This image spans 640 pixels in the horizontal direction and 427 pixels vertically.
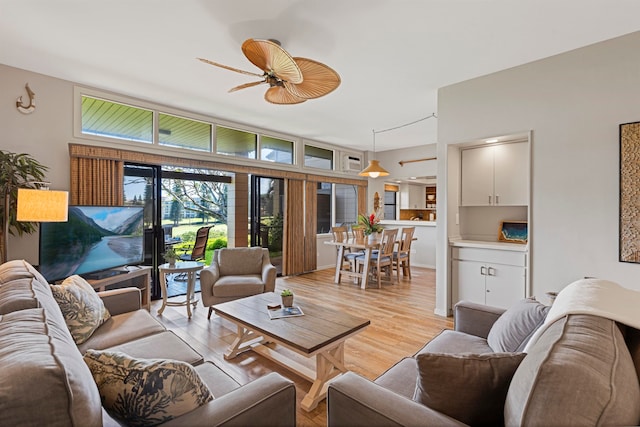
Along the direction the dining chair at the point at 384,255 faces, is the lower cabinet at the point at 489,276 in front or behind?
behind

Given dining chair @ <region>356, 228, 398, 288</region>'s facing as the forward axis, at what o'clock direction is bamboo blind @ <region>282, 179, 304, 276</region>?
The bamboo blind is roughly at 11 o'clock from the dining chair.

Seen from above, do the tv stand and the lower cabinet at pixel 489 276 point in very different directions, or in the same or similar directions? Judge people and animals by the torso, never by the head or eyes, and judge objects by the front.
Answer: very different directions

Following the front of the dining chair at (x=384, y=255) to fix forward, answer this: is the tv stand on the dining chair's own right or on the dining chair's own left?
on the dining chair's own left

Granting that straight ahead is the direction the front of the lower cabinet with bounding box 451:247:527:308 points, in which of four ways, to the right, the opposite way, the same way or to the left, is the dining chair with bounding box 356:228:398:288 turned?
to the right

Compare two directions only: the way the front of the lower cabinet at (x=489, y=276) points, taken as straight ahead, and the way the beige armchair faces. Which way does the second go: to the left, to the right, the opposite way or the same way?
to the left

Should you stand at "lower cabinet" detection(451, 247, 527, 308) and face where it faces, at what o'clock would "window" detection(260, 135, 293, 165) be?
The window is roughly at 2 o'clock from the lower cabinet.

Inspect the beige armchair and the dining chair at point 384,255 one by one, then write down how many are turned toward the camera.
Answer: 1

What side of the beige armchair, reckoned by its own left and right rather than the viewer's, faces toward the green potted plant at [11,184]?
right

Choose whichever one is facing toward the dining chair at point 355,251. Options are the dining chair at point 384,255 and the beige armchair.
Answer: the dining chair at point 384,255

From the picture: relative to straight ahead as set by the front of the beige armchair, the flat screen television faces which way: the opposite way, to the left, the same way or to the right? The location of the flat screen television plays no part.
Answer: to the left

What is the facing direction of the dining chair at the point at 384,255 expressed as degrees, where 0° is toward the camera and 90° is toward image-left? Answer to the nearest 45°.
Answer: approximately 135°
